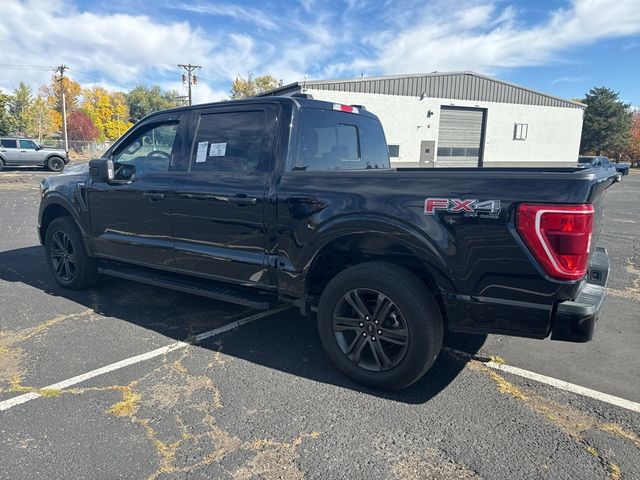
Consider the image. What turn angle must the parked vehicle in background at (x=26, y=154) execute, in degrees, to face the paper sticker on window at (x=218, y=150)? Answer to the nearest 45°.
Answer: approximately 90° to its right

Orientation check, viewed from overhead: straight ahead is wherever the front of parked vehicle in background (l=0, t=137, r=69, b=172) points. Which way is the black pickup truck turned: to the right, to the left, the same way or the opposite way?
to the left

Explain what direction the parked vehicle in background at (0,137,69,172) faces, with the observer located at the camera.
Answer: facing to the right of the viewer

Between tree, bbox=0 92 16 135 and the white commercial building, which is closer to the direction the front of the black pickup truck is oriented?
the tree

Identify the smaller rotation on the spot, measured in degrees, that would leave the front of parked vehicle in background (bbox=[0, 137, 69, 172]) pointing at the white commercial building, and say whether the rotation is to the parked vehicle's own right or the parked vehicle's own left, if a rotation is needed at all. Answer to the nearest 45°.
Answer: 0° — it already faces it

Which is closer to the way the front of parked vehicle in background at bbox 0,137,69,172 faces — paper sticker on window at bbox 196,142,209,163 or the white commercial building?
the white commercial building

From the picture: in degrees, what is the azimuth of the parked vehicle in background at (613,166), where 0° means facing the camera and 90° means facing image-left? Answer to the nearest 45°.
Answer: approximately 270°

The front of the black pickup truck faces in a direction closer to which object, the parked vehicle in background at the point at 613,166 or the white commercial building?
the white commercial building

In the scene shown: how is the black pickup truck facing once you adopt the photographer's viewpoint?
facing away from the viewer and to the left of the viewer

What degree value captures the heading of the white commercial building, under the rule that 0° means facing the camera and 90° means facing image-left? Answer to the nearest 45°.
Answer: approximately 0°
